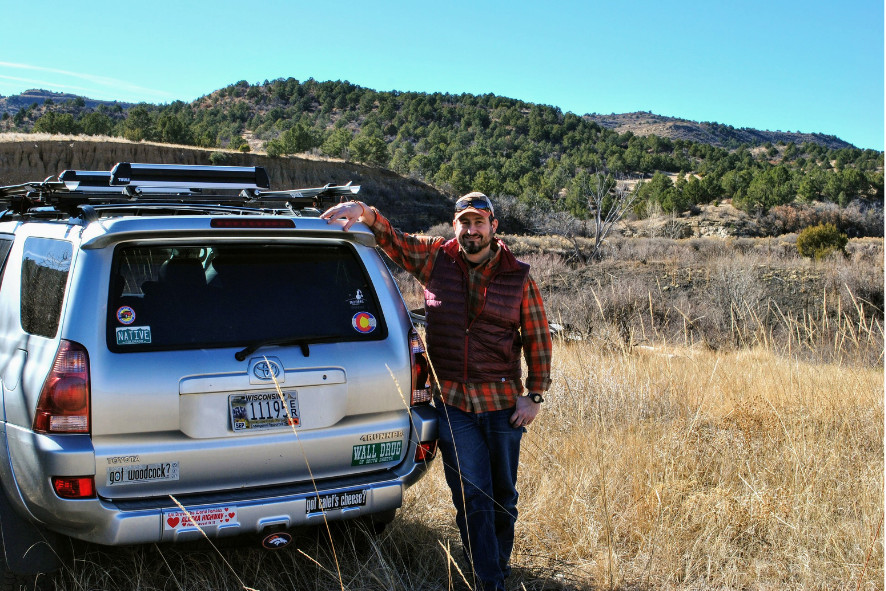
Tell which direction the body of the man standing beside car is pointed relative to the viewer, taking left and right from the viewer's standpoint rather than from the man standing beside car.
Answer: facing the viewer

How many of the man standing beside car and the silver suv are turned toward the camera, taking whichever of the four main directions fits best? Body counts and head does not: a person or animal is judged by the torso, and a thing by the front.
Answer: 1

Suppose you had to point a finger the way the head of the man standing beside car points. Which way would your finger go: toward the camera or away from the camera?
toward the camera

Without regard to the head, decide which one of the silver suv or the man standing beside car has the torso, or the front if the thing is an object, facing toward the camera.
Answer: the man standing beside car

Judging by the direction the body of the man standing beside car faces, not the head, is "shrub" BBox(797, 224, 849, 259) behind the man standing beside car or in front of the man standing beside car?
behind

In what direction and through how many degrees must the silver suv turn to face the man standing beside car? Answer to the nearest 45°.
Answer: approximately 135° to its right

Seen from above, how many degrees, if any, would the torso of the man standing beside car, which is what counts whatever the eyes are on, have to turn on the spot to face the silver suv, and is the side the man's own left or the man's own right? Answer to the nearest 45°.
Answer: approximately 90° to the man's own right

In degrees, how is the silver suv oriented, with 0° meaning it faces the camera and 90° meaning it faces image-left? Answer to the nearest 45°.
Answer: approximately 135°

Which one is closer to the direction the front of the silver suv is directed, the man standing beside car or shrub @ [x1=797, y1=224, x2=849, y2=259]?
the shrub
